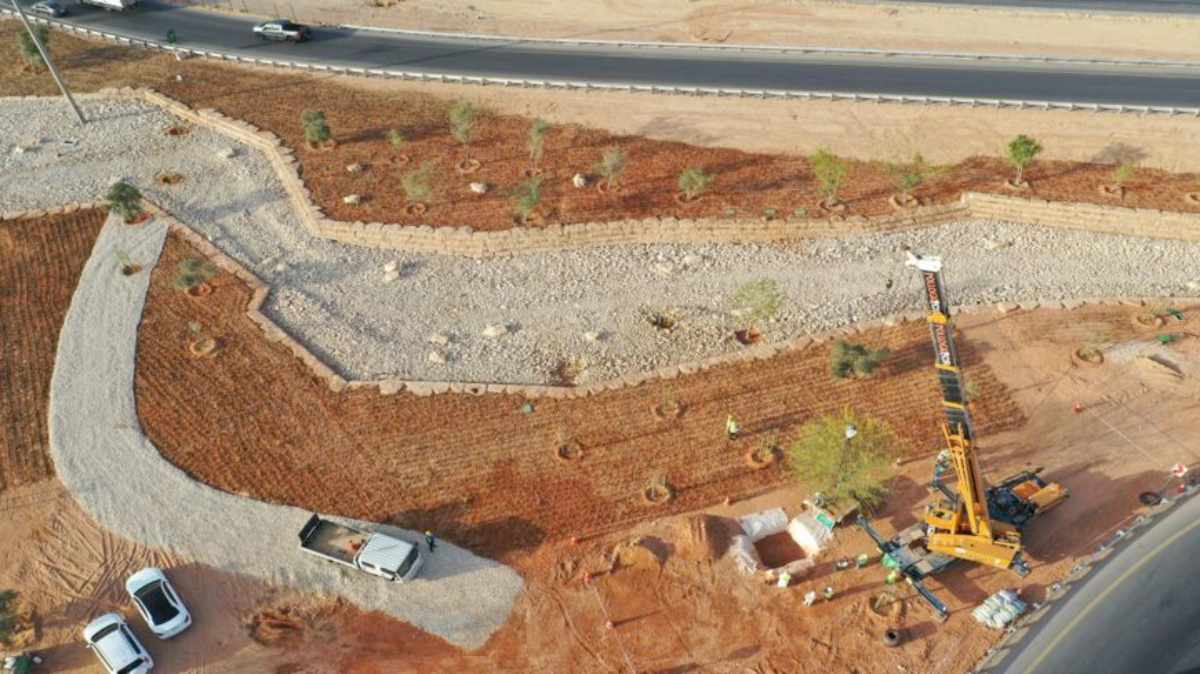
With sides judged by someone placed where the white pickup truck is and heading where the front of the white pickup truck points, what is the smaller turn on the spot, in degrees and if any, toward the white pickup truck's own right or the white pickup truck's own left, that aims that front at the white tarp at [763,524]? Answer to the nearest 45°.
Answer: approximately 45° to the white pickup truck's own left

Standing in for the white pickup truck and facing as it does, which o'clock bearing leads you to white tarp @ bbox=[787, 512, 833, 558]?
The white tarp is roughly at 11 o'clock from the white pickup truck.

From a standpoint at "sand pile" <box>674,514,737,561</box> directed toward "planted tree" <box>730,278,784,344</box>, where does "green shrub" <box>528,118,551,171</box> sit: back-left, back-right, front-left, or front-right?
front-left

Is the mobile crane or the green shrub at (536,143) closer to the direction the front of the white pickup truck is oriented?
the mobile crane

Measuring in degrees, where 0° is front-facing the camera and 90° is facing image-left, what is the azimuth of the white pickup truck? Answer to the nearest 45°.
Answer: approximately 315°
